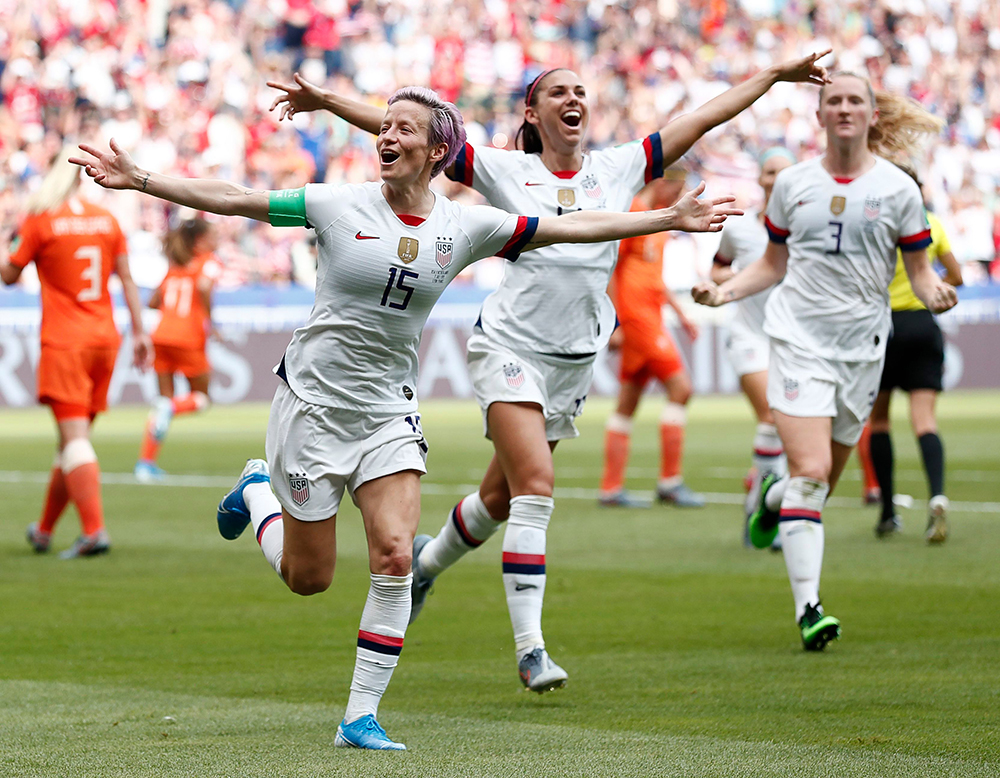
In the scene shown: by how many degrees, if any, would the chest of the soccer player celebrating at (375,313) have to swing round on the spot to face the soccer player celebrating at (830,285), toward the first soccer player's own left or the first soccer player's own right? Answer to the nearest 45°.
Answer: approximately 135° to the first soccer player's own left

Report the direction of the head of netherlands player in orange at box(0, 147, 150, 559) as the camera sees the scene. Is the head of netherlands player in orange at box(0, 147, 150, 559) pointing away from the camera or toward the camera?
away from the camera

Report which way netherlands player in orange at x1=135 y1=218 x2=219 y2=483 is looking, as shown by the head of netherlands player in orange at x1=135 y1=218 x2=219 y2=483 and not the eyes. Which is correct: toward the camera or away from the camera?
away from the camera

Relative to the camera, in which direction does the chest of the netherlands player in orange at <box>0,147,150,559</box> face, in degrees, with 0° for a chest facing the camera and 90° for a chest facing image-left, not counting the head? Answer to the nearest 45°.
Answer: approximately 135°

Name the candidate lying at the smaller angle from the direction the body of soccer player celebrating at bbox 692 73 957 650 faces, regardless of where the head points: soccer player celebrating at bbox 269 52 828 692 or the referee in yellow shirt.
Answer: the soccer player celebrating

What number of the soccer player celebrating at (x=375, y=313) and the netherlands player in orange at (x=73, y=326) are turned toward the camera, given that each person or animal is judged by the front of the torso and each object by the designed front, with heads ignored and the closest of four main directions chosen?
1

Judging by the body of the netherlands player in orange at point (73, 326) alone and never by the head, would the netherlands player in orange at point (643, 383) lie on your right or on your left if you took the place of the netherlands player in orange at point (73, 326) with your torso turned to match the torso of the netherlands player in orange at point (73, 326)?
on your right

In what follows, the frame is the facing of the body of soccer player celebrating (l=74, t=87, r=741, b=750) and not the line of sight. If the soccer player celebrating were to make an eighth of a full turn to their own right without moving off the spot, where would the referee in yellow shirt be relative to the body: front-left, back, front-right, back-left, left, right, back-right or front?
back

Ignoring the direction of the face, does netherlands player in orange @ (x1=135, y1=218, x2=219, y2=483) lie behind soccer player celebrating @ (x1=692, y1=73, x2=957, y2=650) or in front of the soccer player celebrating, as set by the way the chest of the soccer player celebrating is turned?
behind

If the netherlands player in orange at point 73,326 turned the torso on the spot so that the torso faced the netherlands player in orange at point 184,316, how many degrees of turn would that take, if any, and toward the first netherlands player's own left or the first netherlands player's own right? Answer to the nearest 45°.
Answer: approximately 45° to the first netherlands player's own right

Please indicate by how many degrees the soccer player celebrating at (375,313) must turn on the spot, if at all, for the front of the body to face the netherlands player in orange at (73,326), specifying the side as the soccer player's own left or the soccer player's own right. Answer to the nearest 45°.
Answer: approximately 135° to the soccer player's own right
